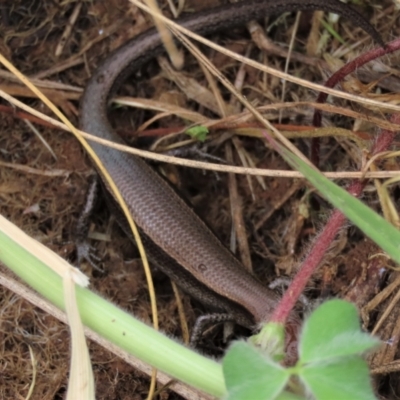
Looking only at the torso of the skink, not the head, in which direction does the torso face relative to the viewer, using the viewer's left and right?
facing the viewer and to the right of the viewer
